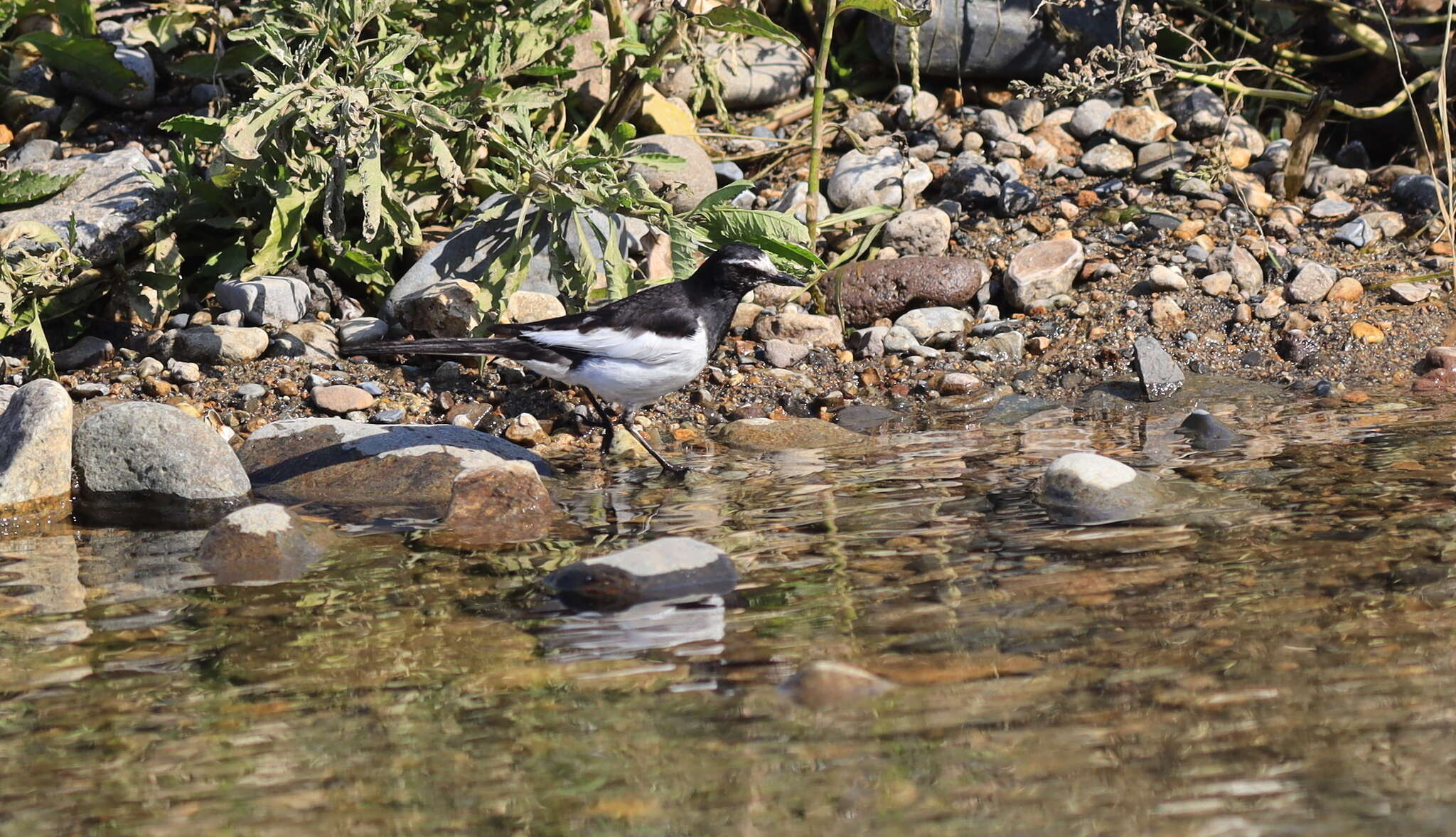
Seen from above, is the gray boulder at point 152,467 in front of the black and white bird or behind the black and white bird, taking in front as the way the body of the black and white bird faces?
behind

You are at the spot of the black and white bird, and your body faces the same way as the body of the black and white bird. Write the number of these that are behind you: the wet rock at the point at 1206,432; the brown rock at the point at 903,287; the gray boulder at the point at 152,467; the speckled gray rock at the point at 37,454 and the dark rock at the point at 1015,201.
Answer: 2

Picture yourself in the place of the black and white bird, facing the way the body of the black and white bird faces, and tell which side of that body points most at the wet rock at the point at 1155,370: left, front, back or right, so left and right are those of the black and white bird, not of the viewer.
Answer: front

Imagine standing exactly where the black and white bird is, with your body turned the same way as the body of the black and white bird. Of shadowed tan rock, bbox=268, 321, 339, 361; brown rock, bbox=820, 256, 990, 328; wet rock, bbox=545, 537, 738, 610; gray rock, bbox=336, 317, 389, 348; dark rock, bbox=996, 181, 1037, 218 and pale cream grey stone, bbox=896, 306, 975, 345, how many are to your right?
1

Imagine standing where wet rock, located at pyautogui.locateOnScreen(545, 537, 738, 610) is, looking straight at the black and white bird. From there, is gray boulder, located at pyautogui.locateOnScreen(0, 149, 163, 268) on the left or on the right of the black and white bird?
left

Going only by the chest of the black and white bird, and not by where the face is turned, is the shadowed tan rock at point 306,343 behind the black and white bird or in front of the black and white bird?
behind

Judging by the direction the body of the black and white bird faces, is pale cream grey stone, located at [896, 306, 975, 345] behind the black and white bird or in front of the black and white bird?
in front

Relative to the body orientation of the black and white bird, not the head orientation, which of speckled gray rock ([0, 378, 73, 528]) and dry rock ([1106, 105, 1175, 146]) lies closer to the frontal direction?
the dry rock

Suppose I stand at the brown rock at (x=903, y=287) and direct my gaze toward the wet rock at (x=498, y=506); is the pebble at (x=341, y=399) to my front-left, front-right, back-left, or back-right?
front-right

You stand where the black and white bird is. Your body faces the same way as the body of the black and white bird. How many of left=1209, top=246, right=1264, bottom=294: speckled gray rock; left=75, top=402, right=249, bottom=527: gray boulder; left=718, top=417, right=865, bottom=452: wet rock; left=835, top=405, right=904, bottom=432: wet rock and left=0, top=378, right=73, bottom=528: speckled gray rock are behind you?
2

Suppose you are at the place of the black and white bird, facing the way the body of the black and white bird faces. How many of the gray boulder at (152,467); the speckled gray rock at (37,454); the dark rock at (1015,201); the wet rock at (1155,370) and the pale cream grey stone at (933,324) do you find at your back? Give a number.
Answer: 2

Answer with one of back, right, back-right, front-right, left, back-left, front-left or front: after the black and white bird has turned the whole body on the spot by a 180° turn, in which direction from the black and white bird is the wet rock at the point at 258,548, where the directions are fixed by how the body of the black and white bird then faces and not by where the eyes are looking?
front-left

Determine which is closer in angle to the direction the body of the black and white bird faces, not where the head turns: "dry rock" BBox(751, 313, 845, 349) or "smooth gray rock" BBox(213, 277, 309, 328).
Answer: the dry rock

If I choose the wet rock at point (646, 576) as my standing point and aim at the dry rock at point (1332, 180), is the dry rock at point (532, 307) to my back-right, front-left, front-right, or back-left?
front-left

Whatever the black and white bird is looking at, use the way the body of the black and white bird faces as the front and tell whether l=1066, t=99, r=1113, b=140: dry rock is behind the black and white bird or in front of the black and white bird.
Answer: in front

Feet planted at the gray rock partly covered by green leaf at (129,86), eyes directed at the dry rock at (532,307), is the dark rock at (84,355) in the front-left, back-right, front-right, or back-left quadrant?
front-right

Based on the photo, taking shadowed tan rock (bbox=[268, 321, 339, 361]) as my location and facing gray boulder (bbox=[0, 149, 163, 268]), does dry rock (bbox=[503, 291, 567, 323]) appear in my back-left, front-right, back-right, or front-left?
back-right

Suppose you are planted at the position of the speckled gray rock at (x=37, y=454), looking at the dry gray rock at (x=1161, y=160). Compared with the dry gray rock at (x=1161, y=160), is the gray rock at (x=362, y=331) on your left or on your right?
left

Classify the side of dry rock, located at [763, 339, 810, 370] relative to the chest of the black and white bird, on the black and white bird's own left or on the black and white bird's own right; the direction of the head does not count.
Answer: on the black and white bird's own left

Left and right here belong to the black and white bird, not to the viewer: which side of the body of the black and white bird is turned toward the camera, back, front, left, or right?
right

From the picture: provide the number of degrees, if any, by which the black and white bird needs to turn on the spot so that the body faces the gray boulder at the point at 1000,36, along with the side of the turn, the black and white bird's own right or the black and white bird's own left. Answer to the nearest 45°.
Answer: approximately 45° to the black and white bird's own left

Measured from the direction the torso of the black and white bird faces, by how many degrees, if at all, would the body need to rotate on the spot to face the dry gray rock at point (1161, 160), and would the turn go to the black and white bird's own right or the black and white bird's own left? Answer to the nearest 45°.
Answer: approximately 45° to the black and white bird's own left

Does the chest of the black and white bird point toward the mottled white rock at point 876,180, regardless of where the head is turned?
no

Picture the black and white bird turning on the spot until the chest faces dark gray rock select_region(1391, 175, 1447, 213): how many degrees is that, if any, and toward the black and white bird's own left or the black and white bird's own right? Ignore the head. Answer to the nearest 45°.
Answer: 0° — it already faces it
